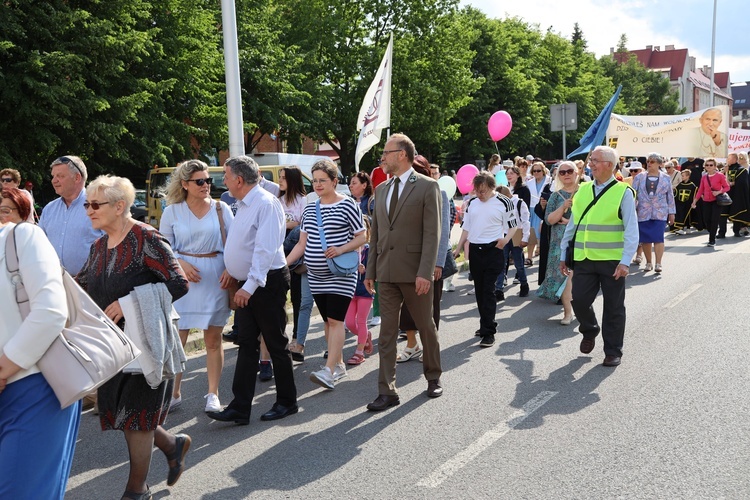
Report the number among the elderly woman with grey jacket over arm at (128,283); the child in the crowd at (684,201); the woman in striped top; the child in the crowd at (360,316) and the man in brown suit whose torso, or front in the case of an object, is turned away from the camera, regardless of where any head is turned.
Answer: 0

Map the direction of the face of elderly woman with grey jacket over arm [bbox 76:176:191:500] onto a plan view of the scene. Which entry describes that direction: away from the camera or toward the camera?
toward the camera

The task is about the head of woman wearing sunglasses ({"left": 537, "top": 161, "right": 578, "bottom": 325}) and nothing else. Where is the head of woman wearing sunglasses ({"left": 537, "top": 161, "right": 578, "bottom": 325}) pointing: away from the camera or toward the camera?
toward the camera

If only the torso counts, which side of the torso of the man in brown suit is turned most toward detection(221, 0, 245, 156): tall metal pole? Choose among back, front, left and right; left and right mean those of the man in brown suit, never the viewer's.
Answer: right

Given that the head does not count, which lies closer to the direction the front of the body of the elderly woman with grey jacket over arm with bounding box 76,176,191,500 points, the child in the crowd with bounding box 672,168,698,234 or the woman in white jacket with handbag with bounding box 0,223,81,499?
the woman in white jacket with handbag

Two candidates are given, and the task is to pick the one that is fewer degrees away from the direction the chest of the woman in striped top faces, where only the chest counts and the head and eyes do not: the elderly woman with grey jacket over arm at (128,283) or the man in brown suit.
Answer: the elderly woman with grey jacket over arm

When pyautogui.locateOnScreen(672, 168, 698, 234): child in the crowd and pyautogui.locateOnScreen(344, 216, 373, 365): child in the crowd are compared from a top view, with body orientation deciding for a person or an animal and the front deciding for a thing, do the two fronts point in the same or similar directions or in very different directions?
same or similar directions

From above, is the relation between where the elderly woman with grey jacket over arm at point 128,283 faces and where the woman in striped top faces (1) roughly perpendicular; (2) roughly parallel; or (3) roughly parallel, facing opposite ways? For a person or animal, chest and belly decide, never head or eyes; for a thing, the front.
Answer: roughly parallel

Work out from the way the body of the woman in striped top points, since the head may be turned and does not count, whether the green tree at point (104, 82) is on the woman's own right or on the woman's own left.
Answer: on the woman's own right

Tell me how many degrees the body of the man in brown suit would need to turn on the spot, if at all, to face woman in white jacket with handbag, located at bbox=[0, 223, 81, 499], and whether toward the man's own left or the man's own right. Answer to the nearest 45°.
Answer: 0° — they already face them

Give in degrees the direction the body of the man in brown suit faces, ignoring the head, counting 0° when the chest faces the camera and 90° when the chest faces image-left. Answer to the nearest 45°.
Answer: approximately 45°

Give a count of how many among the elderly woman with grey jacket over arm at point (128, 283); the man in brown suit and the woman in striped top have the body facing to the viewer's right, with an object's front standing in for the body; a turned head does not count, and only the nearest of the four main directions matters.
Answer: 0

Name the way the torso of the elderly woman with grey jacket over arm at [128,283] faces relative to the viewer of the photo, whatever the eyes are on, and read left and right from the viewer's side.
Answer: facing the viewer and to the left of the viewer

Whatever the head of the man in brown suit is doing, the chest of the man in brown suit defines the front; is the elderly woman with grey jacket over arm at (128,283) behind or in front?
in front

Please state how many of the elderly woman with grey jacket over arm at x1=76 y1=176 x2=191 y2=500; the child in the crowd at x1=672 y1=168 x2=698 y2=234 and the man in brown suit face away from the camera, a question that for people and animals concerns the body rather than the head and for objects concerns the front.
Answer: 0
